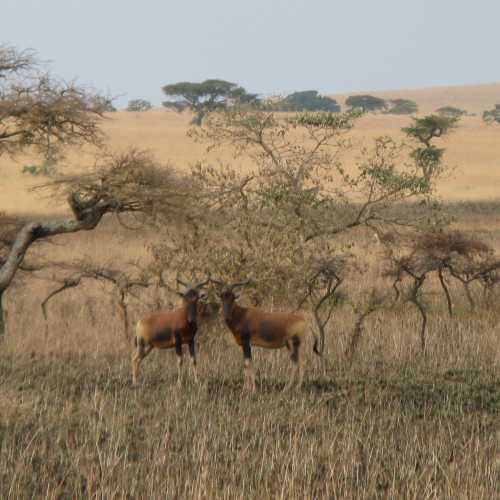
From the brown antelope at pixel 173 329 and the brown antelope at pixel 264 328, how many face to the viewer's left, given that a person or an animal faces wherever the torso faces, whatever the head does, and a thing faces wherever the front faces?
1

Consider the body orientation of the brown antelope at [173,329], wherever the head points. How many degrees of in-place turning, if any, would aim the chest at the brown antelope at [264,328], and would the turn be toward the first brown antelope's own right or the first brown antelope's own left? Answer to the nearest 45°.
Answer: approximately 45° to the first brown antelope's own left

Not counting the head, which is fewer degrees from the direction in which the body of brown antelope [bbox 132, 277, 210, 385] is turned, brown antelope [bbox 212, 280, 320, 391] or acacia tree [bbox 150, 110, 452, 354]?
the brown antelope

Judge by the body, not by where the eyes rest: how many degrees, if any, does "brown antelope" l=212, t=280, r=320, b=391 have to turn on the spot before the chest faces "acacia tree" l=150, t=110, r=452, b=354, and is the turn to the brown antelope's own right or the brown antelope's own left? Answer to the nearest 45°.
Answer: approximately 90° to the brown antelope's own right

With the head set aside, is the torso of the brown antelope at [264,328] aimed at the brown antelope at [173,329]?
yes

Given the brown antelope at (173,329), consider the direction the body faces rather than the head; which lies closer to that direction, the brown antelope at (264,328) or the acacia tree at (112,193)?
the brown antelope

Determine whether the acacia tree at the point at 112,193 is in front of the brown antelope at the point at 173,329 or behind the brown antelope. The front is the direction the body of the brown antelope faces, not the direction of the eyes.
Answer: behind

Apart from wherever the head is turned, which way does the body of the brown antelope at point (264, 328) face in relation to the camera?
to the viewer's left

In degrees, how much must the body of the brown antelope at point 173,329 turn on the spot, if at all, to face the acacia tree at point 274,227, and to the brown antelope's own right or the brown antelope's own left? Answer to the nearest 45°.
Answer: approximately 90° to the brown antelope's own left
